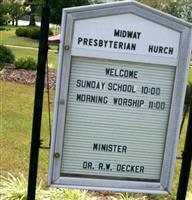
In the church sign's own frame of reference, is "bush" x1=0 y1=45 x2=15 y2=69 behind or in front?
behind

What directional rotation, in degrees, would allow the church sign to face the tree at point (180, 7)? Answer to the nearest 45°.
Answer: approximately 180°

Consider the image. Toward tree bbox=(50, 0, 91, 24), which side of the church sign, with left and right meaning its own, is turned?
back

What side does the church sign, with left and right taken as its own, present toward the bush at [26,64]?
back

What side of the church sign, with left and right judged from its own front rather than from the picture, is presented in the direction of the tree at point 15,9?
back

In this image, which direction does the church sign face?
toward the camera
